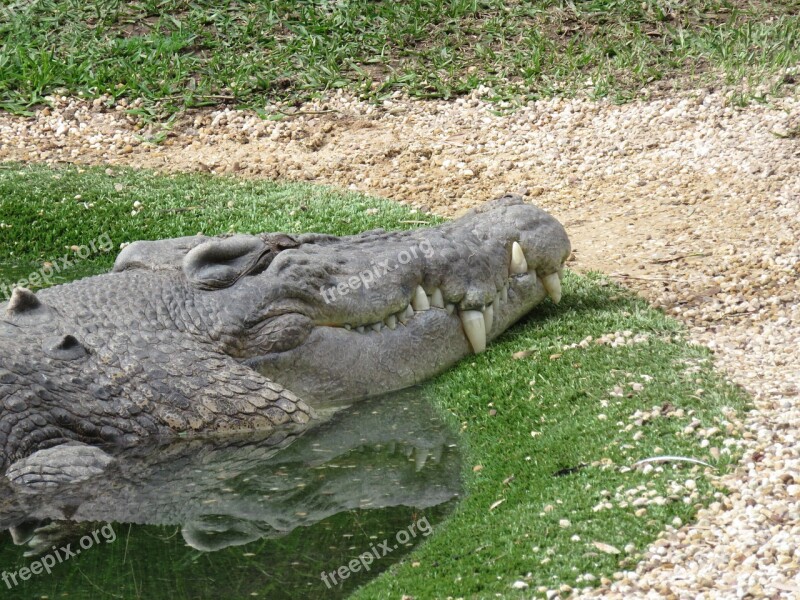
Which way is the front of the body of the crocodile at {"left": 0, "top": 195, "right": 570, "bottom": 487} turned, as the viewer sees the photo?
to the viewer's right
